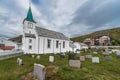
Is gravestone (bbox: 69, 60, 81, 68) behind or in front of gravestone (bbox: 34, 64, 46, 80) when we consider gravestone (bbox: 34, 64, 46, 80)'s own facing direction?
behind

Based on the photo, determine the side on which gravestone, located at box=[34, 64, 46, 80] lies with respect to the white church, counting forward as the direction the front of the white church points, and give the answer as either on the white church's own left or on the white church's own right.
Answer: on the white church's own left

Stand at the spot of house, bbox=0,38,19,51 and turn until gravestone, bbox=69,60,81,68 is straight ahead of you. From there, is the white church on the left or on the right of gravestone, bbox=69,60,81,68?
left

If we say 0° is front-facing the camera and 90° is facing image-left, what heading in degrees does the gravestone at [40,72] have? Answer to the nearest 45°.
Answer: approximately 45°

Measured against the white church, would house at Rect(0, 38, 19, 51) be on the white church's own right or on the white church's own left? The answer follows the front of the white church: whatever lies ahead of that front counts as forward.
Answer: on the white church's own right

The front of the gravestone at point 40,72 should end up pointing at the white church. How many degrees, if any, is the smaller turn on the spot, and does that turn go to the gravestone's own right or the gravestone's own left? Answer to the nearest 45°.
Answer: approximately 135° to the gravestone's own right

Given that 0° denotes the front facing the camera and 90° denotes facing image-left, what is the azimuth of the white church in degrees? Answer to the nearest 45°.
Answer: approximately 45°

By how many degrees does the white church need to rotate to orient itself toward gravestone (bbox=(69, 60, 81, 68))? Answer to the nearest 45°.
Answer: approximately 45° to its left
